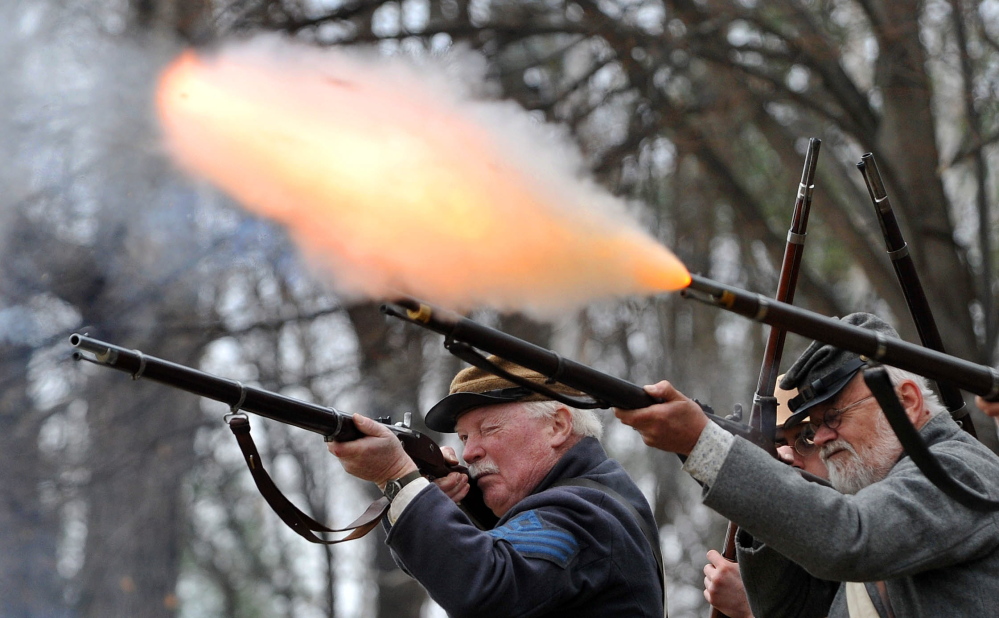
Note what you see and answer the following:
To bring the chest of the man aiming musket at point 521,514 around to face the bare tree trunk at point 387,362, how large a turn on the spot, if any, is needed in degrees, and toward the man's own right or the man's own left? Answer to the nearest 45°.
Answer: approximately 90° to the man's own right

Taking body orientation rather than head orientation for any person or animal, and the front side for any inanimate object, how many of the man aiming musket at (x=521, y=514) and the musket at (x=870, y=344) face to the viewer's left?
2

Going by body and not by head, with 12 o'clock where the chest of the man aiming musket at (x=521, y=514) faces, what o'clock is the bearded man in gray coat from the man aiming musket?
The bearded man in gray coat is roughly at 7 o'clock from the man aiming musket.

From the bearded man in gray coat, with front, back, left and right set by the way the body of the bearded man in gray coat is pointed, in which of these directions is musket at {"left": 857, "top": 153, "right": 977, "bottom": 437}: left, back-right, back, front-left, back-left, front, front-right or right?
back-right

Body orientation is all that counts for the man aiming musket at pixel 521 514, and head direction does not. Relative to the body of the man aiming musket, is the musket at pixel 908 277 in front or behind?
behind

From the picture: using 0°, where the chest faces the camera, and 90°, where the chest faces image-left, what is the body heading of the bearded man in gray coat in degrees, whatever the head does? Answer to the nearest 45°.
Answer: approximately 45°

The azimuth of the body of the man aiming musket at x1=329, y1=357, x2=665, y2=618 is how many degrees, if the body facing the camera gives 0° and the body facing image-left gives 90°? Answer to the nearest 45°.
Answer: approximately 90°

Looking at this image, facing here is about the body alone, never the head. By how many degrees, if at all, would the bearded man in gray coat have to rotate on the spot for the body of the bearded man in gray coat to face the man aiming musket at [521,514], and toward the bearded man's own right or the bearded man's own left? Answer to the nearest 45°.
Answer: approximately 45° to the bearded man's own right

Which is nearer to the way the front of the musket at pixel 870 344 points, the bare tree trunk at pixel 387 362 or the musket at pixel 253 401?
the musket

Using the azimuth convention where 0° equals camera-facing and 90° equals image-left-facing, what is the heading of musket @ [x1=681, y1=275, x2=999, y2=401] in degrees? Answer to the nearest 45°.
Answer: approximately 90°
